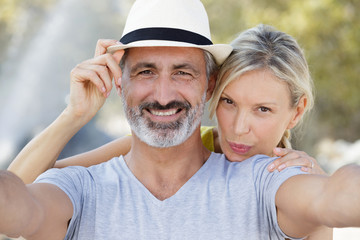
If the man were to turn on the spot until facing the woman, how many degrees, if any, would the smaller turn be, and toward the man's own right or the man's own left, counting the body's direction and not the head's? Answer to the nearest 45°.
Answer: approximately 135° to the man's own left

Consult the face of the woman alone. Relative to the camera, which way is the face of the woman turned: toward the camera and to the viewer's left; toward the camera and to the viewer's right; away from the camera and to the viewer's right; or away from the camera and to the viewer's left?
toward the camera and to the viewer's left

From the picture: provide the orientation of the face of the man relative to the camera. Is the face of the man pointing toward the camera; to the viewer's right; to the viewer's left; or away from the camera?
toward the camera

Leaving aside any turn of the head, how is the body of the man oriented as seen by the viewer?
toward the camera
